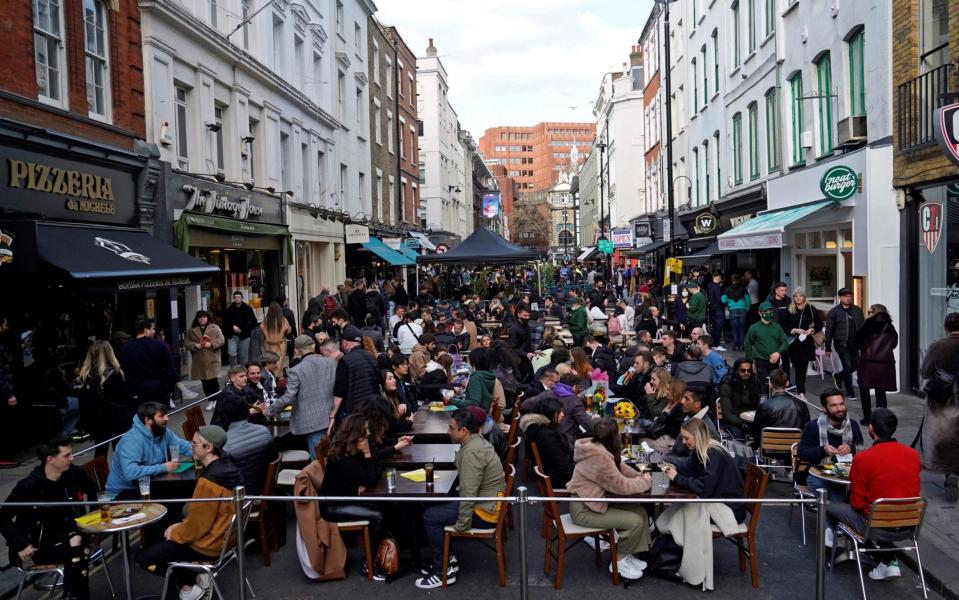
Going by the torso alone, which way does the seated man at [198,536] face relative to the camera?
to the viewer's left

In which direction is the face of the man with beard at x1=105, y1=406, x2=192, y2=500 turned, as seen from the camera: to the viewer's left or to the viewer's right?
to the viewer's right

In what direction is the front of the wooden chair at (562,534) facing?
to the viewer's right

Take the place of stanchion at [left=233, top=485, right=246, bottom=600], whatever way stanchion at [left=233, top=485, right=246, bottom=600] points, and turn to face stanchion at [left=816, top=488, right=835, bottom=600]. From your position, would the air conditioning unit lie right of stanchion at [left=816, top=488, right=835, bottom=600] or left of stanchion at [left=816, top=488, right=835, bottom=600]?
left

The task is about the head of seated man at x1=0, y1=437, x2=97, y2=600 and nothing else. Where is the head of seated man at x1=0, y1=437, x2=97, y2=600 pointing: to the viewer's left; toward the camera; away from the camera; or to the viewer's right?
to the viewer's right

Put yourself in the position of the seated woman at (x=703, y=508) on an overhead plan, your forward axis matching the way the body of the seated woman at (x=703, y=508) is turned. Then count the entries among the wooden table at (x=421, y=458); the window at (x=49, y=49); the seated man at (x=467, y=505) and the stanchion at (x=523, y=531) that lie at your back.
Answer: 0

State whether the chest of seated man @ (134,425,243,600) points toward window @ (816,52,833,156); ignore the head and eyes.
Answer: no

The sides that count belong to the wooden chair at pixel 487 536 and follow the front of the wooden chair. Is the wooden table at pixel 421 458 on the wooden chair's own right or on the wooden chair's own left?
on the wooden chair's own right

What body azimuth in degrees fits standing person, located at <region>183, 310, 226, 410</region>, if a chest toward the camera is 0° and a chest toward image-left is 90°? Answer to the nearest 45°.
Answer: approximately 0°

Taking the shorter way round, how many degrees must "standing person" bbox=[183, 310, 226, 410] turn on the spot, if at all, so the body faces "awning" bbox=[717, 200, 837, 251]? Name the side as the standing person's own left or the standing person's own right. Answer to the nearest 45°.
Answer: approximately 90° to the standing person's own left

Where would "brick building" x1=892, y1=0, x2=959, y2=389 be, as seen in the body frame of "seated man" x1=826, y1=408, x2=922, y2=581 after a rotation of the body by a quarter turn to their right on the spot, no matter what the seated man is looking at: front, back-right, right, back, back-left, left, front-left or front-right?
front-left

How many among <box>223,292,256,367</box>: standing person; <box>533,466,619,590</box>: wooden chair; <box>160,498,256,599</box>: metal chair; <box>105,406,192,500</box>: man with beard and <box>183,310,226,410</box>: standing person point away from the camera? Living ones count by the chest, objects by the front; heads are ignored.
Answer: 0

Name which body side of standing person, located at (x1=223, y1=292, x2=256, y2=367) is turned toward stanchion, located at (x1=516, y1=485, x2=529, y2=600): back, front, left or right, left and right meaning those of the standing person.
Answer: front

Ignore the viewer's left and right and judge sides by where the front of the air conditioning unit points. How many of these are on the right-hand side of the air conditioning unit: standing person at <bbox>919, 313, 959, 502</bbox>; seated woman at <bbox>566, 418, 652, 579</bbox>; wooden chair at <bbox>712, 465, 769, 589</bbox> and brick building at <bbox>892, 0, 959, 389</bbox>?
0

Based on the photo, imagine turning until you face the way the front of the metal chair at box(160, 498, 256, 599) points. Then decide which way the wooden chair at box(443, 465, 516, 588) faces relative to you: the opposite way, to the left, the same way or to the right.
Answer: the same way

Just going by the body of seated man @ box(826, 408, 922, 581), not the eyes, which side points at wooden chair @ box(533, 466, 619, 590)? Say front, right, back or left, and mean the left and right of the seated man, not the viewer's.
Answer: left
